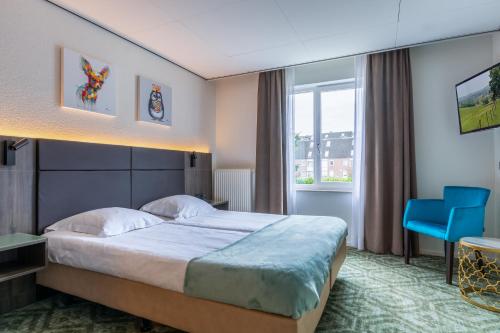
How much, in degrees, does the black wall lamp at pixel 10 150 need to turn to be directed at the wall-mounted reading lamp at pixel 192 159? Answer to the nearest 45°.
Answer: approximately 45° to its left

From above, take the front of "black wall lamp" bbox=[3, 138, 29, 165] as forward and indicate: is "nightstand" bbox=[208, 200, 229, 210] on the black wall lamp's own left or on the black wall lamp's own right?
on the black wall lamp's own left

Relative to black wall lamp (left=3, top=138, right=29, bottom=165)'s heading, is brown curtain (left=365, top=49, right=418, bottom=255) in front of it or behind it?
in front

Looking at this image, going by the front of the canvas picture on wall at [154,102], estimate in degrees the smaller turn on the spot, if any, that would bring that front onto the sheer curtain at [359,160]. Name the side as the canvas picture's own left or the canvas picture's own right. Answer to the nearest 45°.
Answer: approximately 45° to the canvas picture's own left

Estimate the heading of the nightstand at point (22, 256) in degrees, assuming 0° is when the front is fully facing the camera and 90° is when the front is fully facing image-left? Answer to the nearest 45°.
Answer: approximately 315°

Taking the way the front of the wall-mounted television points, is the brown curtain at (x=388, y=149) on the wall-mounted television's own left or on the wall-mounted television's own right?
on the wall-mounted television's own right

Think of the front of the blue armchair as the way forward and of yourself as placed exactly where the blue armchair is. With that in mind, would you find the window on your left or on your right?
on your right

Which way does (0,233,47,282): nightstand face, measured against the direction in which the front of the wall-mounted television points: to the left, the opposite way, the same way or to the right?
the opposite way

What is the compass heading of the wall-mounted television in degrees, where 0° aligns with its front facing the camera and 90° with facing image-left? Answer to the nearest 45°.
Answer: approximately 45°

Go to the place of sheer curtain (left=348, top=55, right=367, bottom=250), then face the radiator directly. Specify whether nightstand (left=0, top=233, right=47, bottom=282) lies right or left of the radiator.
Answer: left

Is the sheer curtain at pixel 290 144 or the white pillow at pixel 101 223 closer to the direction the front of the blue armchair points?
the white pillow

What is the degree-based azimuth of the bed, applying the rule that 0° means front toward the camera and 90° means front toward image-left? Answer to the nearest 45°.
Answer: approximately 315°
